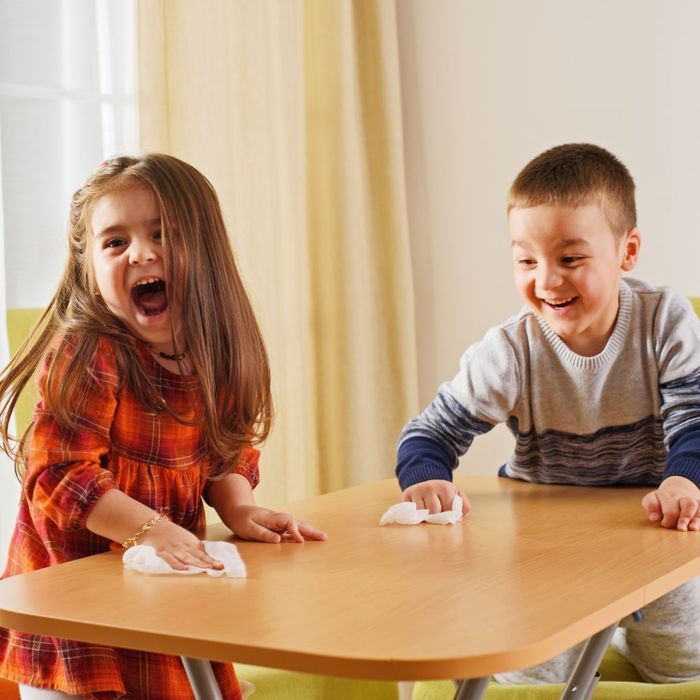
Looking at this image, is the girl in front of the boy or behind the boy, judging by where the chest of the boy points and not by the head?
in front

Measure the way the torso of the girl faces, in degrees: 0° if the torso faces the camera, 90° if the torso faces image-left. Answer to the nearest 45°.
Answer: approximately 315°

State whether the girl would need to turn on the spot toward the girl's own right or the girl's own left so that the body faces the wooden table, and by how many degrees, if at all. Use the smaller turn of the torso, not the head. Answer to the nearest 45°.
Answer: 0° — they already face it

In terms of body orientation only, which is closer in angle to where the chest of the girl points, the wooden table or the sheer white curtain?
the wooden table

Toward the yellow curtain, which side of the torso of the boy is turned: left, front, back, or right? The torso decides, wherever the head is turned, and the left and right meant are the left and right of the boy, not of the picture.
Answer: right

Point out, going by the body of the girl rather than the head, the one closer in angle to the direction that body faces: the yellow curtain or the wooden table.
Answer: the wooden table

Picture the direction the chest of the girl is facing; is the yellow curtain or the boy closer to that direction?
the boy

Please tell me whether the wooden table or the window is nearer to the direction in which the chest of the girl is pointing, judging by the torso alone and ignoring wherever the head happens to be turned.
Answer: the wooden table

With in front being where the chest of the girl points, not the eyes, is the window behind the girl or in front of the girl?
behind

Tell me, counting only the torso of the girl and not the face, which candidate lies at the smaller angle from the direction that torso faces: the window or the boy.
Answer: the boy

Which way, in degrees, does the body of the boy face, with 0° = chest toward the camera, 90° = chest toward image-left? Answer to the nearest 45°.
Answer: approximately 45°
